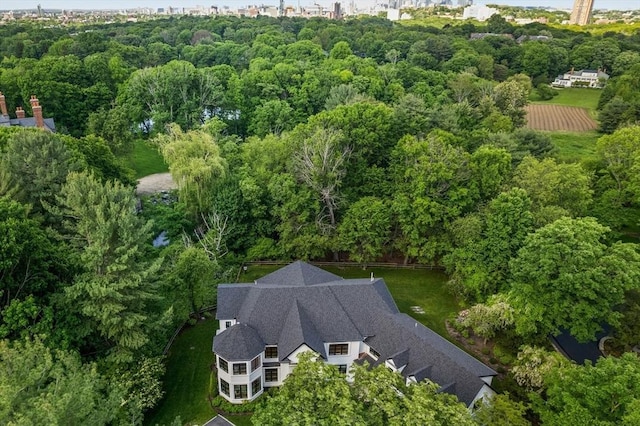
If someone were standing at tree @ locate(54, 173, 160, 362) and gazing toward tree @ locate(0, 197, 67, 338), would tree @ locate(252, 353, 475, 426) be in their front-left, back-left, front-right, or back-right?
back-left

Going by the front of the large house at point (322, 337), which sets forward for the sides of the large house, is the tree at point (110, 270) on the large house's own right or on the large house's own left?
on the large house's own right

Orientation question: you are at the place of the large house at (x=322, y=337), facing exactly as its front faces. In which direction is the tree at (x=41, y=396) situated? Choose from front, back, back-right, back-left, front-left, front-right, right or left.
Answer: front-right

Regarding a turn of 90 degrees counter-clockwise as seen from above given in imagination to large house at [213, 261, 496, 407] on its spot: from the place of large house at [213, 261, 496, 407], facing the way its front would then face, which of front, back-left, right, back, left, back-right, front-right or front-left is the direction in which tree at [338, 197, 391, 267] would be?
left

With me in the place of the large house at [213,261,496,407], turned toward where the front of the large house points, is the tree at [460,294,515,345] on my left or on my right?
on my left

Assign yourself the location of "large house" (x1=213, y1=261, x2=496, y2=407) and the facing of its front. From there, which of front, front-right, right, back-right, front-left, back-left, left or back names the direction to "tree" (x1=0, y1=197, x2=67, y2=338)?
right

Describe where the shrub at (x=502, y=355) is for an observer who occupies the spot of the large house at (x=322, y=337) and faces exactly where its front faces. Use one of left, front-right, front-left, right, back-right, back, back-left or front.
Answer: left

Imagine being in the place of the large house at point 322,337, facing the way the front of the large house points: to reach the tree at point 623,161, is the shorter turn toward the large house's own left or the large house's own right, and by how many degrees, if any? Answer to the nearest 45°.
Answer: approximately 135° to the large house's own left

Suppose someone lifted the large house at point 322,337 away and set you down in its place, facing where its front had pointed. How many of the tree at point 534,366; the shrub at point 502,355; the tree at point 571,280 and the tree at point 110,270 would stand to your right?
1

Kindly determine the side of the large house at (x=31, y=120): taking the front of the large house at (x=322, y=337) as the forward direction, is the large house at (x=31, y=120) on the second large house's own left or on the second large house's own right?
on the second large house's own right

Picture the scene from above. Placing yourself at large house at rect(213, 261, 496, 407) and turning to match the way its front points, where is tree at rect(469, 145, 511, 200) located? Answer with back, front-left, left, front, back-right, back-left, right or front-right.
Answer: back-left

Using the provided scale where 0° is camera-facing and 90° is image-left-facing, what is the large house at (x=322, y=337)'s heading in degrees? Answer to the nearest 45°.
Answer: approximately 0°

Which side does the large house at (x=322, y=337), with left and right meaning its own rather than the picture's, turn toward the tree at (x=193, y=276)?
right

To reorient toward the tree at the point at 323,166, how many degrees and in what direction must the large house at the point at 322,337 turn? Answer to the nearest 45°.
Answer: approximately 180°
